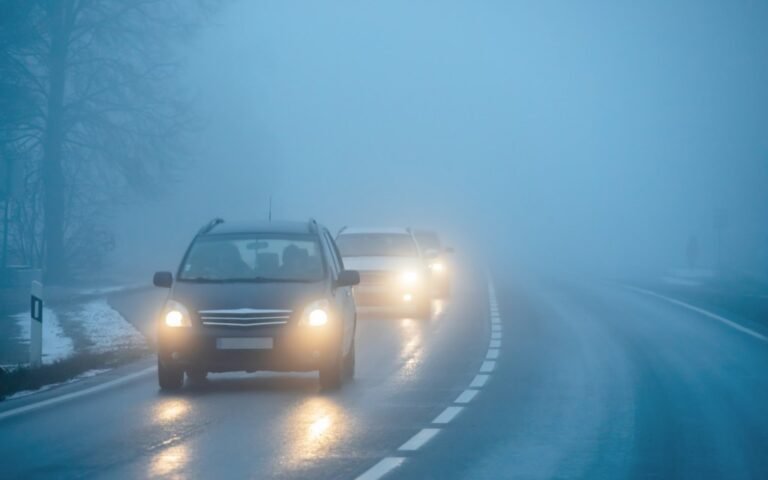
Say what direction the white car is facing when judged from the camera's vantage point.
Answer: facing the viewer

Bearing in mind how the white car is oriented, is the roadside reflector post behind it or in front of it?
in front

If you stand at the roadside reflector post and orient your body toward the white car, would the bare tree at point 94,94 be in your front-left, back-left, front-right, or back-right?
front-left

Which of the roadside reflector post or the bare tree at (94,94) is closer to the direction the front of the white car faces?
the roadside reflector post

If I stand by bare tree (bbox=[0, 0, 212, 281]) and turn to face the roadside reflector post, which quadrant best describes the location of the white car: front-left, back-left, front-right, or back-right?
front-left

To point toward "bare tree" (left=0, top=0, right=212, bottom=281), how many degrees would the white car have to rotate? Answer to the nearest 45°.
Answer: approximately 135° to its right
